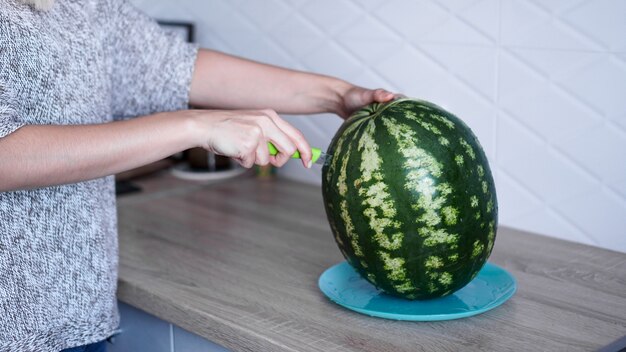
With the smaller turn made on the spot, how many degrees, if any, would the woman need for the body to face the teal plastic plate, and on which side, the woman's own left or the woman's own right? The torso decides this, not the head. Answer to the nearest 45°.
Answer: approximately 45° to the woman's own left

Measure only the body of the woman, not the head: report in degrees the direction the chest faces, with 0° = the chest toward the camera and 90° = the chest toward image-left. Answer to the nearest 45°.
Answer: approximately 315°
